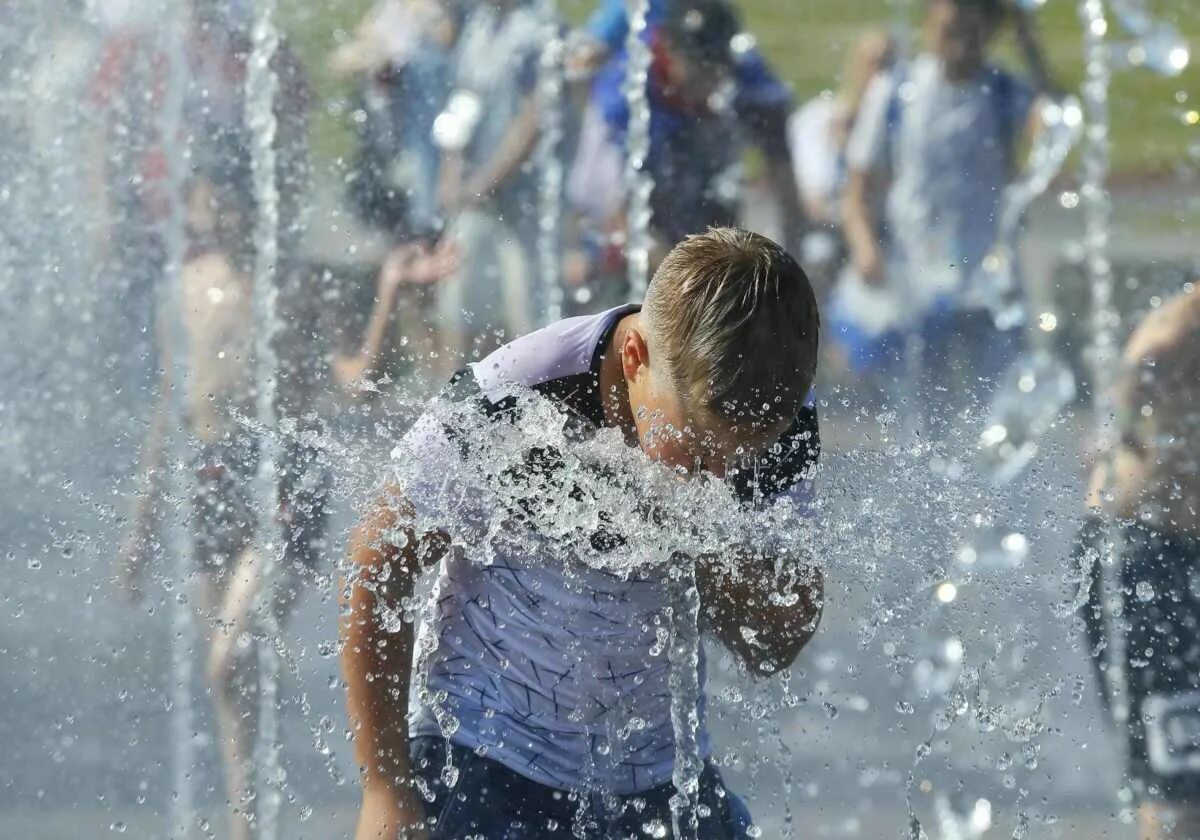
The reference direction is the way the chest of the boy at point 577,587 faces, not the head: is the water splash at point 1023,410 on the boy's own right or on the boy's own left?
on the boy's own left

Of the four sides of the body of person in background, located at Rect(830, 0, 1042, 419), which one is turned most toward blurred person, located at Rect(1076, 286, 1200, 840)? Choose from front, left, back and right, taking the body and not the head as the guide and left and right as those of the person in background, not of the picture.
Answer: front

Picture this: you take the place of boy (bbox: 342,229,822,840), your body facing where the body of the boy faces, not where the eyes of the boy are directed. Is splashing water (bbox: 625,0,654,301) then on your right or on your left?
on your left

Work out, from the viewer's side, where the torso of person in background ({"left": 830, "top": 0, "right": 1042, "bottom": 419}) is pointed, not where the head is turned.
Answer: toward the camera

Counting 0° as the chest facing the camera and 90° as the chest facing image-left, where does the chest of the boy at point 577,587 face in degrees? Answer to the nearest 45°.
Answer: approximately 315°

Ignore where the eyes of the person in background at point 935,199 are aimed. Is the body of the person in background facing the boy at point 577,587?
yes

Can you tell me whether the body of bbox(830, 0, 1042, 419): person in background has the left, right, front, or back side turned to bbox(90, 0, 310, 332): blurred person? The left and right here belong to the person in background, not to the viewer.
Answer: right

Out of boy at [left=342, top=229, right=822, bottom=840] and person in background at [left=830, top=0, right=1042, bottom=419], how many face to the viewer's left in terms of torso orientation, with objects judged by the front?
0
